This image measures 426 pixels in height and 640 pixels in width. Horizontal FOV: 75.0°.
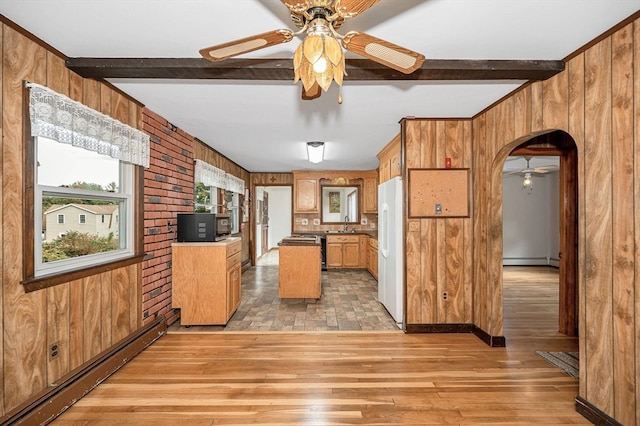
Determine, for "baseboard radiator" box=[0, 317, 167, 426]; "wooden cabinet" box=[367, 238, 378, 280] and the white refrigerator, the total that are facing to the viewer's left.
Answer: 2

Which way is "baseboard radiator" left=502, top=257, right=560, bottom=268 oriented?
toward the camera

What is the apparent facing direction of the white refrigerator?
to the viewer's left

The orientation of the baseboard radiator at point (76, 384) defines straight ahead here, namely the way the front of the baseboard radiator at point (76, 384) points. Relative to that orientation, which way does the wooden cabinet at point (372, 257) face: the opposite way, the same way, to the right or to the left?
the opposite way

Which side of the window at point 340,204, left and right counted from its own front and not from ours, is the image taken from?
front

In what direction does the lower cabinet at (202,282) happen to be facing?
to the viewer's right

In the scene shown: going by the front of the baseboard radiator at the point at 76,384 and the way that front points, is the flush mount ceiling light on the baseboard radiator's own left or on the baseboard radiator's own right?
on the baseboard radiator's own left

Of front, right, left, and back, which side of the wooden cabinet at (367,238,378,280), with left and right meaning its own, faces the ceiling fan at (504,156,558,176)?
back

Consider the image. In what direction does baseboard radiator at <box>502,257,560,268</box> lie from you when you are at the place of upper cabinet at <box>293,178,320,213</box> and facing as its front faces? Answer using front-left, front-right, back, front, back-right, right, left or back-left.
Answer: left

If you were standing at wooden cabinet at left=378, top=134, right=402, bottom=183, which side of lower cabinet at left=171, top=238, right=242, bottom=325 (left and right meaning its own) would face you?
front

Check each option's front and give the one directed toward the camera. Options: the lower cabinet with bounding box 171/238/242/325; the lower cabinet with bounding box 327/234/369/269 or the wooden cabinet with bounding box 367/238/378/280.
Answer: the lower cabinet with bounding box 327/234/369/269
